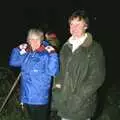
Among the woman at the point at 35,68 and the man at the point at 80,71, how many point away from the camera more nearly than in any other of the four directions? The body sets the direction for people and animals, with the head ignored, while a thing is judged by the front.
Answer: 0

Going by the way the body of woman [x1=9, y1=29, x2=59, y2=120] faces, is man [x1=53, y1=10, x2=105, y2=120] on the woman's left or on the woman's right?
on the woman's left

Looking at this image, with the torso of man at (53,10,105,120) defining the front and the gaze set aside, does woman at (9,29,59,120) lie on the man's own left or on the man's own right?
on the man's own right

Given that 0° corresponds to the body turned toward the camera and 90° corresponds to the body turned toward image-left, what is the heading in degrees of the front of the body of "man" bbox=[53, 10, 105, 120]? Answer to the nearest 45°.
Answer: approximately 45°

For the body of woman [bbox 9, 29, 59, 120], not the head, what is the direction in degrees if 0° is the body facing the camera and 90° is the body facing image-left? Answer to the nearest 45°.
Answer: approximately 0°
